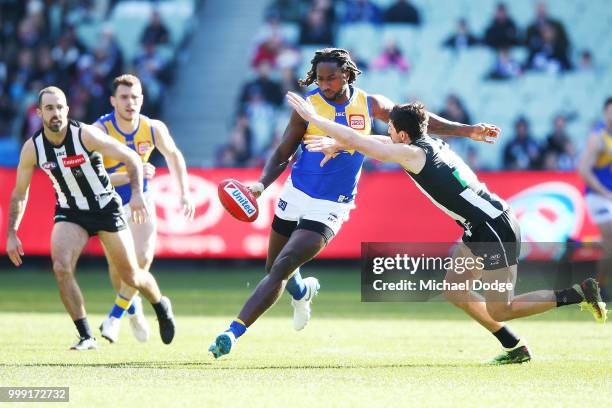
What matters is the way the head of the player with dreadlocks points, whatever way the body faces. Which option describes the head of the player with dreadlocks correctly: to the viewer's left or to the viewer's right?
to the viewer's left

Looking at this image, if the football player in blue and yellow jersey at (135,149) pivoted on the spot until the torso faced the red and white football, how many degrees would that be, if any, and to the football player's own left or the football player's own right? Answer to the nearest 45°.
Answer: approximately 45° to the football player's own left

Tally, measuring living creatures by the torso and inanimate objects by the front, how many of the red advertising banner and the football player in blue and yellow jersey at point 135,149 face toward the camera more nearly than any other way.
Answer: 2

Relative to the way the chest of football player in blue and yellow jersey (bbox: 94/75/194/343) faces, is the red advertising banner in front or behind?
behind

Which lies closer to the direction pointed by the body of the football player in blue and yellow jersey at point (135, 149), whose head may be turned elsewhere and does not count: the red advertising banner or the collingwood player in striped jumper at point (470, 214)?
the collingwood player in striped jumper

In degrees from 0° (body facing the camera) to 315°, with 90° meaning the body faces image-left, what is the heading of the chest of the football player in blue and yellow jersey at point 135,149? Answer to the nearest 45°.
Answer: approximately 0°

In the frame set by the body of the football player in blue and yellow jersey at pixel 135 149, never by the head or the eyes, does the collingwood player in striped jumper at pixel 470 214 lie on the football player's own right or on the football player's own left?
on the football player's own left

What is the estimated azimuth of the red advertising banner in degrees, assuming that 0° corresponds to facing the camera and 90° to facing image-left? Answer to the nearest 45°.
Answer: approximately 0°

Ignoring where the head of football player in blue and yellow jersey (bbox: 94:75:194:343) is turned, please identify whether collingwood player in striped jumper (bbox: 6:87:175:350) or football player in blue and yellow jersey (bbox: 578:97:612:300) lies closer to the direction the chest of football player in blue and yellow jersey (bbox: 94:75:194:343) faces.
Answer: the collingwood player in striped jumper
